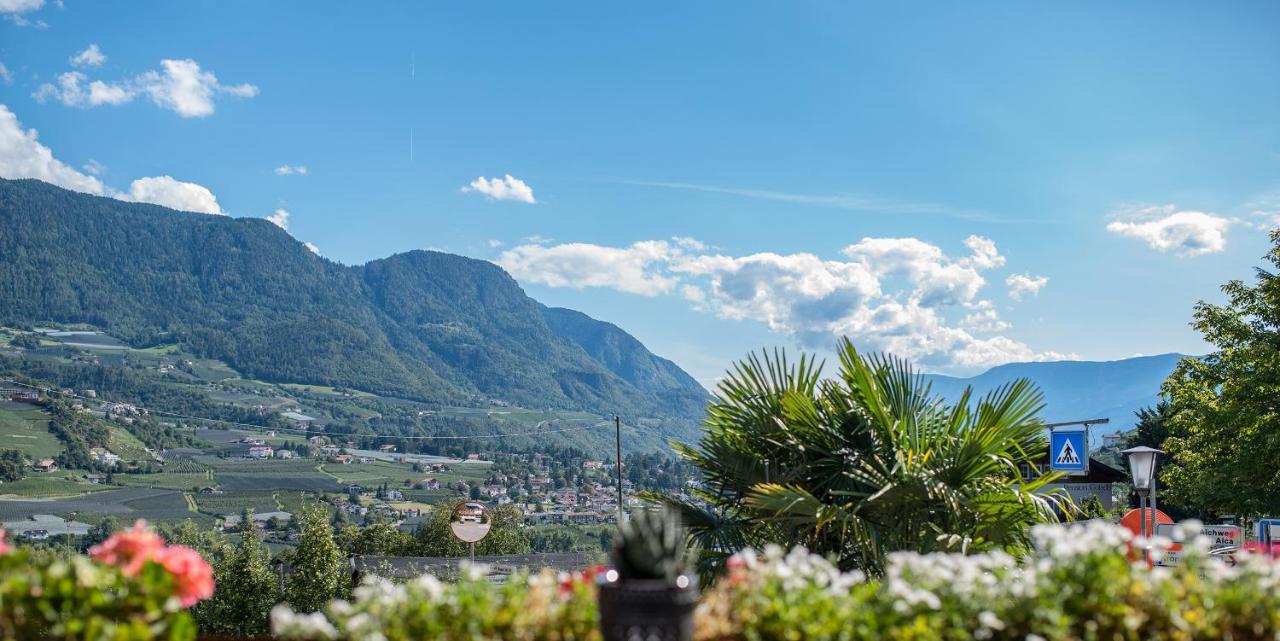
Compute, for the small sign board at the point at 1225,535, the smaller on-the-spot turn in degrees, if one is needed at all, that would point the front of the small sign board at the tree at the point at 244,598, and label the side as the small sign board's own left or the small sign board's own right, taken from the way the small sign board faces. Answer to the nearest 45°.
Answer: approximately 90° to the small sign board's own right

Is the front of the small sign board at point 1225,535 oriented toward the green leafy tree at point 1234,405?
no

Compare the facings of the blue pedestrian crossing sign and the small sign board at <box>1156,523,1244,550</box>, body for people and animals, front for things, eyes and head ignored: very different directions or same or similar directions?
same or similar directions

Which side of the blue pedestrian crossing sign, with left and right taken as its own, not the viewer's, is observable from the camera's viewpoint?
front

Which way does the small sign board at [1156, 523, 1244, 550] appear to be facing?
toward the camera

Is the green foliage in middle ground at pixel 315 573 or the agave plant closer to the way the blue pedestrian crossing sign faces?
the agave plant

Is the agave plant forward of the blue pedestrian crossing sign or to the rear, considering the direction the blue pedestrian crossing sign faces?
forward

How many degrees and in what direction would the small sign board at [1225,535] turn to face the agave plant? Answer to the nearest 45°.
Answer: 0° — it already faces it

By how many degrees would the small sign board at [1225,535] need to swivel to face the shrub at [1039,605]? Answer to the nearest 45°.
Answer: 0° — it already faces it

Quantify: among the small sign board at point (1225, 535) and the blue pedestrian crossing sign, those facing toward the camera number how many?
2

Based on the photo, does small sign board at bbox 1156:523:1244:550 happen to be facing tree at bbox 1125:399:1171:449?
no

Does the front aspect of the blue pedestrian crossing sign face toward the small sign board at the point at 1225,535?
no

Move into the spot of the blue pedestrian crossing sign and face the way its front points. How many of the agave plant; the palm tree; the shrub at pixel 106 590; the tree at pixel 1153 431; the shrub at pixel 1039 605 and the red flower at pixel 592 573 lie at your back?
1
